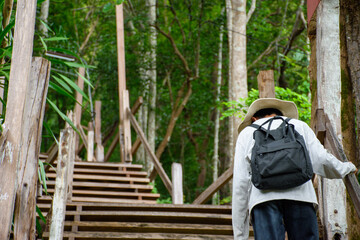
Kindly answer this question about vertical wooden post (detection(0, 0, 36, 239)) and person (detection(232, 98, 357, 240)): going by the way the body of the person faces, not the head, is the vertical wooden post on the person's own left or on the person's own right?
on the person's own left

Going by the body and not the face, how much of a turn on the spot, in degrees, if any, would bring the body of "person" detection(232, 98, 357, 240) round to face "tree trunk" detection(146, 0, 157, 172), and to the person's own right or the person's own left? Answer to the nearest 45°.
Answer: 0° — they already face it

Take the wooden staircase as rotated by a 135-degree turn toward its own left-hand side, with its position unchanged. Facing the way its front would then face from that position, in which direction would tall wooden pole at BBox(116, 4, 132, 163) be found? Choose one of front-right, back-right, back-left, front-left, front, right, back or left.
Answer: front-left

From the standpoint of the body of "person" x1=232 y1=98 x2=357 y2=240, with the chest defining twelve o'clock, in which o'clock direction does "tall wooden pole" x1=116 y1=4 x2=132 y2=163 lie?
The tall wooden pole is roughly at 11 o'clock from the person.

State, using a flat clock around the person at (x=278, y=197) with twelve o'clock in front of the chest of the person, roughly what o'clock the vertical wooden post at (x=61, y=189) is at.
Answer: The vertical wooden post is roughly at 10 o'clock from the person.

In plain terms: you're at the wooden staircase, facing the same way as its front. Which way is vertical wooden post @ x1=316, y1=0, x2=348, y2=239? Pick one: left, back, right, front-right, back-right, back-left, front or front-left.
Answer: front-left

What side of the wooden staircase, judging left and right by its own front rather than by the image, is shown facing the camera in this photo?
front

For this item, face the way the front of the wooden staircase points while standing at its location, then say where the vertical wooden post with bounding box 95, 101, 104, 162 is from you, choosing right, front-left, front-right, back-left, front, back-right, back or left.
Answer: back

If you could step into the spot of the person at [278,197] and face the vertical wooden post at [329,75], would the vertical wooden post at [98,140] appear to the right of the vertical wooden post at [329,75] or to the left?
left

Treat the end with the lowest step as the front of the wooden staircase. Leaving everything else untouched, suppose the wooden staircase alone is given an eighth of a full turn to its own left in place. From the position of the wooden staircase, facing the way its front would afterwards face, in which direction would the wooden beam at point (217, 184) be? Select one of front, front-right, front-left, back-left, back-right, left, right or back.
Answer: left

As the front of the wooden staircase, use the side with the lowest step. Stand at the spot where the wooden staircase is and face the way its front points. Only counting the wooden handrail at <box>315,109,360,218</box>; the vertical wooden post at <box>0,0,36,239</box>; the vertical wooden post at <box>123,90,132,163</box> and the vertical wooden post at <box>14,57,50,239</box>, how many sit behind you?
1

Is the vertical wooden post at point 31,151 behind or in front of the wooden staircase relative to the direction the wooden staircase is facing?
in front

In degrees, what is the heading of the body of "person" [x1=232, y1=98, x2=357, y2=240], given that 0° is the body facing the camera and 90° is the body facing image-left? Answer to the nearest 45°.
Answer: approximately 180°

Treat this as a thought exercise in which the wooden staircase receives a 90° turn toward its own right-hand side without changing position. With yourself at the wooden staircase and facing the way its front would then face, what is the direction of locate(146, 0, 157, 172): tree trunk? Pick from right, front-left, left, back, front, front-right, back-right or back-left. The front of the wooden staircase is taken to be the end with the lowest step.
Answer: right
